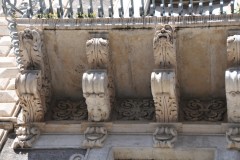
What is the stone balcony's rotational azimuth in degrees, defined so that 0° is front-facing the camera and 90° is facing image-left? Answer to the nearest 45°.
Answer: approximately 0°
